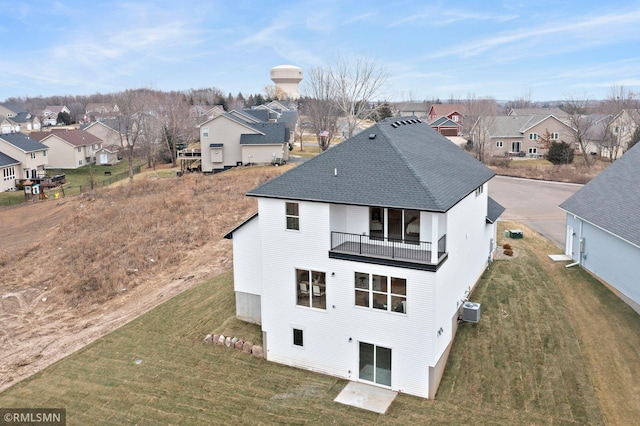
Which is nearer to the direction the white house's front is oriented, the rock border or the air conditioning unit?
the air conditioning unit

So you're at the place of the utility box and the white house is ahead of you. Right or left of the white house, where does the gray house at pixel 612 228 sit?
left

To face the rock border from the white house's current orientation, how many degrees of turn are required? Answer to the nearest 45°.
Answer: approximately 135° to its left

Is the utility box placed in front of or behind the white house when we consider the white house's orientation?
in front

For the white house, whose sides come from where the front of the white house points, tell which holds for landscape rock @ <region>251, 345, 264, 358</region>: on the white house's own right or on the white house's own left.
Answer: on the white house's own left

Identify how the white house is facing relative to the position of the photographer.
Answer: facing away from the viewer and to the right of the viewer

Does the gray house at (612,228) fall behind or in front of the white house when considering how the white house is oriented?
in front

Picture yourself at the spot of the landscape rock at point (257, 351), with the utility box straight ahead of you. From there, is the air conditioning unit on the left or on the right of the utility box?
right
